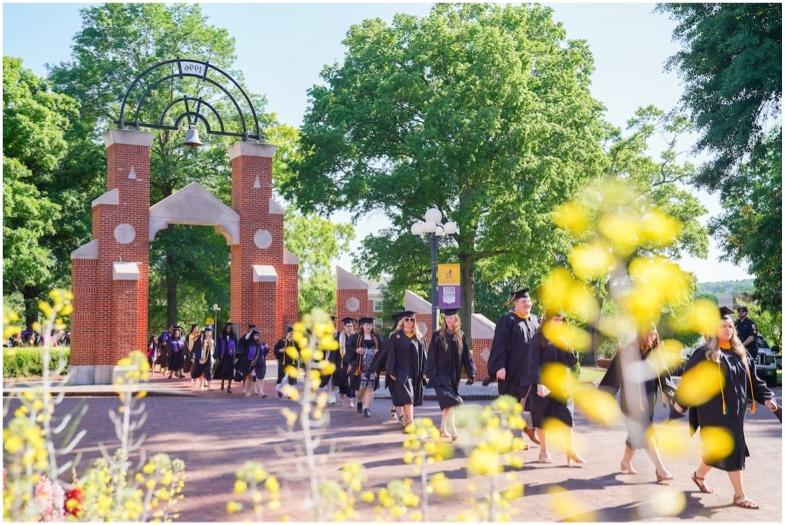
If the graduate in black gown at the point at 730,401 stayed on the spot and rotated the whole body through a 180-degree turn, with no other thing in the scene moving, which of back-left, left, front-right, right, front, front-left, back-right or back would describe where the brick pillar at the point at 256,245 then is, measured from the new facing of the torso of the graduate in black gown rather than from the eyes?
front

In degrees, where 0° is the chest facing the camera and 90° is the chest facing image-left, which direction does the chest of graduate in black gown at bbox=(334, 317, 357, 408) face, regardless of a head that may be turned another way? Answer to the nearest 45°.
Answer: approximately 315°

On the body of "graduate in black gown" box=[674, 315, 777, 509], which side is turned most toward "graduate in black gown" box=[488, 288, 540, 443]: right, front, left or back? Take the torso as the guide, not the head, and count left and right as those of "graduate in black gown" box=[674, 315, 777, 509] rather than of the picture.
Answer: back

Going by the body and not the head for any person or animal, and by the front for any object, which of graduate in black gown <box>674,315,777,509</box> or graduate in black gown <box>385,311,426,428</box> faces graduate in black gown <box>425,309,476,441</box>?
graduate in black gown <box>385,311,426,428</box>

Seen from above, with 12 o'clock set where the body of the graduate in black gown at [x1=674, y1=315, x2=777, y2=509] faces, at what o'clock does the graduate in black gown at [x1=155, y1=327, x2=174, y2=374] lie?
the graduate in black gown at [x1=155, y1=327, x2=174, y2=374] is roughly at 6 o'clock from the graduate in black gown at [x1=674, y1=315, x2=777, y2=509].

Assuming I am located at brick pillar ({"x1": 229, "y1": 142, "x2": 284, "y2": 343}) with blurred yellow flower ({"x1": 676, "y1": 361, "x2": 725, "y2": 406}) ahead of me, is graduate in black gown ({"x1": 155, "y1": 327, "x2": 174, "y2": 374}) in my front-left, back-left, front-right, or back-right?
back-right

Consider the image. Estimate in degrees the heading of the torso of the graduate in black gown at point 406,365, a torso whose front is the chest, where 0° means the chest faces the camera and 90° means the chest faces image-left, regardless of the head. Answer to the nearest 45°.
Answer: approximately 315°

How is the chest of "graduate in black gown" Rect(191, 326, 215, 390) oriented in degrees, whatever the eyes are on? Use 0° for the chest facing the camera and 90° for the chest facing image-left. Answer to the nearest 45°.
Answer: approximately 315°
